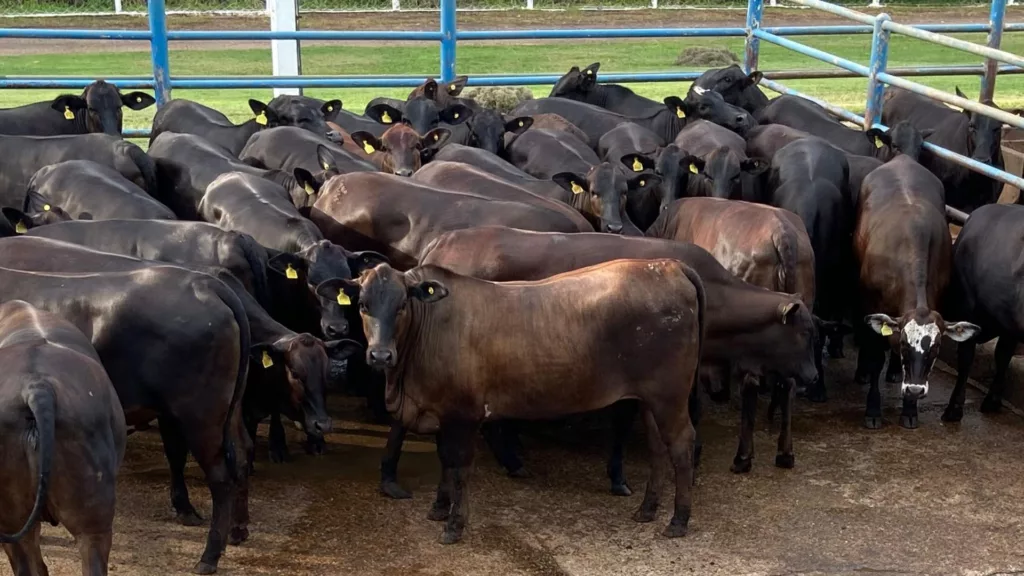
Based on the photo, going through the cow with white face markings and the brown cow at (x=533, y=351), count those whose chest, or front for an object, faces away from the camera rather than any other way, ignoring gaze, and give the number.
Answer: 0

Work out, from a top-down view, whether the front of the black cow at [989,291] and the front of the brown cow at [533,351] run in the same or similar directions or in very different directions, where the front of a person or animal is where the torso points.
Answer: very different directions

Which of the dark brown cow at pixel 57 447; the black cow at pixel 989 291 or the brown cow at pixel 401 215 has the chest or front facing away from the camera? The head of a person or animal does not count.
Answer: the dark brown cow at pixel 57 447

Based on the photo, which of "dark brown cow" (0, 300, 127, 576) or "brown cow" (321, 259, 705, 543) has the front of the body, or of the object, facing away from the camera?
the dark brown cow

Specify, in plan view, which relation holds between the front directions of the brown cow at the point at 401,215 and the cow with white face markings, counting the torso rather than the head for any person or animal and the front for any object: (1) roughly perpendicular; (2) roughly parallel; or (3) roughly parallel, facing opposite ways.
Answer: roughly perpendicular

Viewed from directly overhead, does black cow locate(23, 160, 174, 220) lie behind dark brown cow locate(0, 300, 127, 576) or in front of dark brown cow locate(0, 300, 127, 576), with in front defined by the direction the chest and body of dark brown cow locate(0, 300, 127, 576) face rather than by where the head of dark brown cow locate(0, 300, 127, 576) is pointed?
in front

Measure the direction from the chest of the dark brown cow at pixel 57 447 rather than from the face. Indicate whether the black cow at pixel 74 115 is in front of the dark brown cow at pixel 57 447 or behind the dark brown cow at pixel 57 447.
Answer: in front

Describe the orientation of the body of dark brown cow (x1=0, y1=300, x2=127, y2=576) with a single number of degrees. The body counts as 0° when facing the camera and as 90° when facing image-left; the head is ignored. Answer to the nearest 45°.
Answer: approximately 180°

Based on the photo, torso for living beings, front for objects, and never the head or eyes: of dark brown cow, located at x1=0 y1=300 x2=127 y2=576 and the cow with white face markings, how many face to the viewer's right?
0

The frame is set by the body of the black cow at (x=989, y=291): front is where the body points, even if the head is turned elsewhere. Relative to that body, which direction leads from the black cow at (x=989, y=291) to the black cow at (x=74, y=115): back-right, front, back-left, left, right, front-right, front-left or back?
back

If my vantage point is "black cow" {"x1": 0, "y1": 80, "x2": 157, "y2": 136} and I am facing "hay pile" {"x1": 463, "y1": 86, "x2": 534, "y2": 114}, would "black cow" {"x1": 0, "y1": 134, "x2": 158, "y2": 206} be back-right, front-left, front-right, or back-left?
back-right
